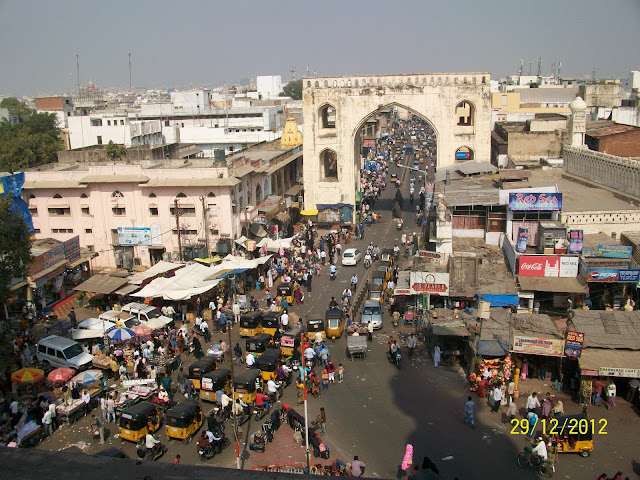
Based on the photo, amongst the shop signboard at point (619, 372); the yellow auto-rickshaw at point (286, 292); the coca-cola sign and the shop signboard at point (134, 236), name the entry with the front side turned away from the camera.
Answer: the yellow auto-rickshaw

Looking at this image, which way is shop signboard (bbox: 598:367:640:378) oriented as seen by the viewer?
toward the camera

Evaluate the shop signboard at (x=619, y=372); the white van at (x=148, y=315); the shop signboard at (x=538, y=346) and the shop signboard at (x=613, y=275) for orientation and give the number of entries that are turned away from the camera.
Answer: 0

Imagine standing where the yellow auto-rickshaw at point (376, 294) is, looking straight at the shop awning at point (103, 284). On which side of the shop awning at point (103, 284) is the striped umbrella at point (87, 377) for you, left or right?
left

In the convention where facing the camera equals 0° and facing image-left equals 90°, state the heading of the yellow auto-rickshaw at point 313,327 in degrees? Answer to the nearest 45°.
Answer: approximately 180°

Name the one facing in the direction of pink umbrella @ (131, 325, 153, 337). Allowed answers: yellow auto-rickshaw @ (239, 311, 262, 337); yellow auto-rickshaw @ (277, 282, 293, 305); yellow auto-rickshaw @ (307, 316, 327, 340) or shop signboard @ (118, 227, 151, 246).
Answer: the shop signboard

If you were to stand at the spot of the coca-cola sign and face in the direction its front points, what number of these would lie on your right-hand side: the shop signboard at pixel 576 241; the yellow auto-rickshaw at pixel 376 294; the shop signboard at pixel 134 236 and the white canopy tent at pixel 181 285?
3

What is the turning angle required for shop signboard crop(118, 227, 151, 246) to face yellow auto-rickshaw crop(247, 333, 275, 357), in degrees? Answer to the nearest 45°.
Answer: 0° — it already faces it

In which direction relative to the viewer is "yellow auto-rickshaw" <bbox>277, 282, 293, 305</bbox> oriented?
away from the camera

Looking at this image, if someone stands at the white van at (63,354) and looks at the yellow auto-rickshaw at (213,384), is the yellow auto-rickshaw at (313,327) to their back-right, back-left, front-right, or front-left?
front-left

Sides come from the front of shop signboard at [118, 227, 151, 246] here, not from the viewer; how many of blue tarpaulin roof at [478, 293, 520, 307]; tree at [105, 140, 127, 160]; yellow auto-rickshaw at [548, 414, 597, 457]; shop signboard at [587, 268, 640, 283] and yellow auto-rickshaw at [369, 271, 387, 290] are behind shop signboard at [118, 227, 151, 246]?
1

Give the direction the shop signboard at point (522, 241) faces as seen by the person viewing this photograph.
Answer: facing the viewer

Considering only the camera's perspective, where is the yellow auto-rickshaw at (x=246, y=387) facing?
facing away from the viewer and to the right of the viewer

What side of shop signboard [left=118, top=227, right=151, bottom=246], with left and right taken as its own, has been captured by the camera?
front

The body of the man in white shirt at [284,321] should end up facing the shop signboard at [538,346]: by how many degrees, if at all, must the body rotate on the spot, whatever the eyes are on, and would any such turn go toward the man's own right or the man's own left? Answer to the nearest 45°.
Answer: approximately 135° to the man's own right
